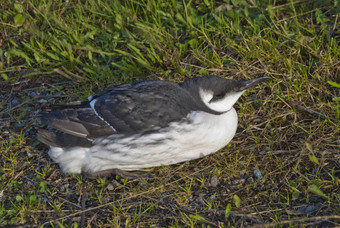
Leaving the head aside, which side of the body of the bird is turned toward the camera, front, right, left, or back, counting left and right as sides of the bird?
right
